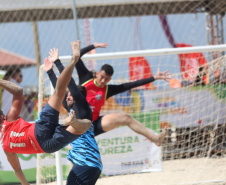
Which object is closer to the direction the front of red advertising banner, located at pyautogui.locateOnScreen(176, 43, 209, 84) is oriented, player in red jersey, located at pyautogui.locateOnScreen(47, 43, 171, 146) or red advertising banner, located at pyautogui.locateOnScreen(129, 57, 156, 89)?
the player in red jersey

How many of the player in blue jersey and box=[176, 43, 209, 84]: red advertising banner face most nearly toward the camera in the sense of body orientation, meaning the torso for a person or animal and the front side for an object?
1

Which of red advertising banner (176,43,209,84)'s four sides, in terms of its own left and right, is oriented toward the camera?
front

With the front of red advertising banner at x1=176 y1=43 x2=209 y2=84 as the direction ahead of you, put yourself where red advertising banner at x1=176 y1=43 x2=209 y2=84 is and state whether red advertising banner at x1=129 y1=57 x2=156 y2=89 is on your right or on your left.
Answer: on your right

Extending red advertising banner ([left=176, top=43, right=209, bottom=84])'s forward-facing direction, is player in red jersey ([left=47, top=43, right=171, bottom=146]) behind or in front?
in front

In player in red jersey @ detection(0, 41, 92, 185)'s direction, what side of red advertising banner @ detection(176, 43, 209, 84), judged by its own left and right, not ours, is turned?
front

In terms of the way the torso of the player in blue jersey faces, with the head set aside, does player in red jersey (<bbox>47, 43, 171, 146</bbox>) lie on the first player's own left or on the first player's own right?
on the first player's own right

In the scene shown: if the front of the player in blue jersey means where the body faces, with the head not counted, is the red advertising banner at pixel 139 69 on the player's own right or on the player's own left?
on the player's own right
